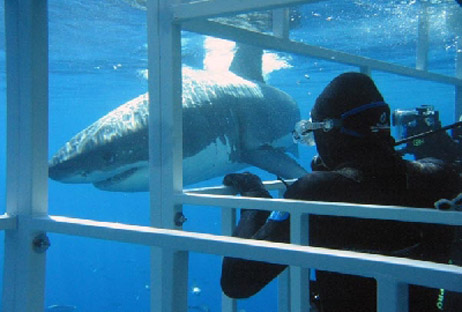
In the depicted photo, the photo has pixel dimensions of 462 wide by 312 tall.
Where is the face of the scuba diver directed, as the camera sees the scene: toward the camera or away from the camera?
away from the camera

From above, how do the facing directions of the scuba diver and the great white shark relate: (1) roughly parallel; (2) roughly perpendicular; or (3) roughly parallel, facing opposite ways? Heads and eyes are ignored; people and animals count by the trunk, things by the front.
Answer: roughly perpendicular

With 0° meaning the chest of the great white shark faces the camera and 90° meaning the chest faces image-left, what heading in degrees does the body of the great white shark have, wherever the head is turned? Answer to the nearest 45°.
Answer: approximately 45°

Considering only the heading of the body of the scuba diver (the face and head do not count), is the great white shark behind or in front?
in front

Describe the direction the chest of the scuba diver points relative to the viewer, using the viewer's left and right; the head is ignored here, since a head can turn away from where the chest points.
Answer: facing away from the viewer and to the left of the viewer

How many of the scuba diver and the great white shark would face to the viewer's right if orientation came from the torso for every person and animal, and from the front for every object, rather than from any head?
0

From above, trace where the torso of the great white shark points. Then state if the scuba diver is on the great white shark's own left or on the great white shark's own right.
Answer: on the great white shark's own left
